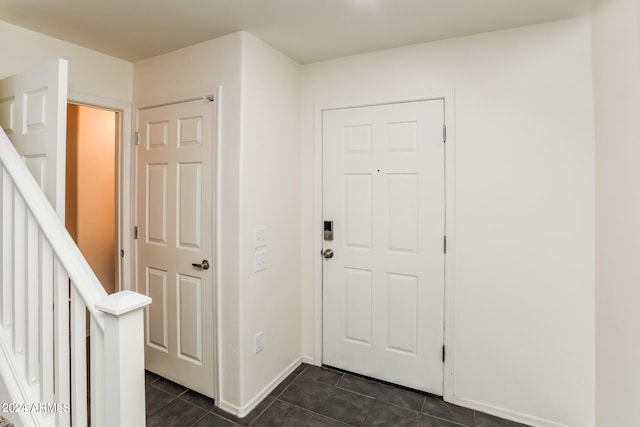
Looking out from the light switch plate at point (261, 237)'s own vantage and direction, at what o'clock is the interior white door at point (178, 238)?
The interior white door is roughly at 5 o'clock from the light switch plate.

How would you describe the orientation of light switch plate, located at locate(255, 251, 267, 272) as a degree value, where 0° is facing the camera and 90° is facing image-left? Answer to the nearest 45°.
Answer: approximately 315°

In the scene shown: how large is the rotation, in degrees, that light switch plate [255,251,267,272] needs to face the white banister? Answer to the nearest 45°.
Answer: approximately 90° to its right

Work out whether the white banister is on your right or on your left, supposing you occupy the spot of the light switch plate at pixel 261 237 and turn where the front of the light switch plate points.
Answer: on your right

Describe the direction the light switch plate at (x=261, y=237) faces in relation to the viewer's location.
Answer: facing the viewer and to the right of the viewer

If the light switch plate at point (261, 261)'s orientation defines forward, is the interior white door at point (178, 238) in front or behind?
behind

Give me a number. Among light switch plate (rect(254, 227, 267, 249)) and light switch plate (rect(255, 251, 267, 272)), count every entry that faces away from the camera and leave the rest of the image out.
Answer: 0

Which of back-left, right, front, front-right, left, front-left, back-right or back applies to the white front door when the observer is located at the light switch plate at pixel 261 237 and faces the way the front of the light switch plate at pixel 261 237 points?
front-left

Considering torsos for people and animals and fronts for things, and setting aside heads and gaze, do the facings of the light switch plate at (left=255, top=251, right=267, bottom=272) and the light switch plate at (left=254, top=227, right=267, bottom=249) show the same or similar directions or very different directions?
same or similar directions

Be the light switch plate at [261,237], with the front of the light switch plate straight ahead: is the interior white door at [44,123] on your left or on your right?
on your right

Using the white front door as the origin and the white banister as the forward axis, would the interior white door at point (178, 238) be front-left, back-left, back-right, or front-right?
front-right
